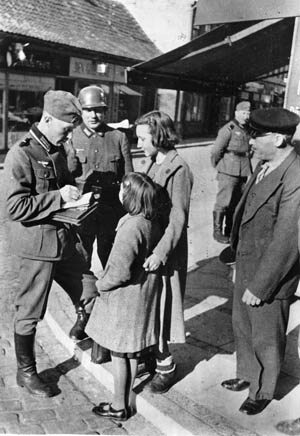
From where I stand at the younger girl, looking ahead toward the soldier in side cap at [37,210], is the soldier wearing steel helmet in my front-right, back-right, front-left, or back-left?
front-right

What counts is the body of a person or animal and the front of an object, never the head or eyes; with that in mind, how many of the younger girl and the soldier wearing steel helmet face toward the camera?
1

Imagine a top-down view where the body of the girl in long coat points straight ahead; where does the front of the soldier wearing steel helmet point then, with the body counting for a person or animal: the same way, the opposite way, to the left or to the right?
to the left

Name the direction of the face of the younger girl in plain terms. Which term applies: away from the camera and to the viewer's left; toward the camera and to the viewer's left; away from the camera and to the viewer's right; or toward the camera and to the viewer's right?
away from the camera and to the viewer's left

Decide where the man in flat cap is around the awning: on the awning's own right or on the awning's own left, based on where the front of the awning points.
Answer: on the awning's own left

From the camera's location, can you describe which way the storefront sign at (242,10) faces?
facing the viewer and to the left of the viewer

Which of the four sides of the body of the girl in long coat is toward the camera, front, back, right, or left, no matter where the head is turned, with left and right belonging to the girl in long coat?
left

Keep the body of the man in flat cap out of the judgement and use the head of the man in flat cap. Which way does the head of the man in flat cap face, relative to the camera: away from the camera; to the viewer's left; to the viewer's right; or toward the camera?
to the viewer's left

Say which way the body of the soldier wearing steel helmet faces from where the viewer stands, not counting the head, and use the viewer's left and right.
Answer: facing the viewer

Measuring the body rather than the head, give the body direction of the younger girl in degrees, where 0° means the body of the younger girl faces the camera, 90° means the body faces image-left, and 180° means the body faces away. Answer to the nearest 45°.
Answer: approximately 90°

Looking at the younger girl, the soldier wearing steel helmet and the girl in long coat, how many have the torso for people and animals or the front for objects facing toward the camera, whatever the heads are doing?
1

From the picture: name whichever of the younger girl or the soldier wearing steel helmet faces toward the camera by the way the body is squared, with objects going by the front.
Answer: the soldier wearing steel helmet

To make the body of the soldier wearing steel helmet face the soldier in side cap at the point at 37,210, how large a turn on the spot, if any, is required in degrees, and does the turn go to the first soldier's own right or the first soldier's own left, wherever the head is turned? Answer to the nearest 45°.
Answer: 0° — they already face them
